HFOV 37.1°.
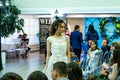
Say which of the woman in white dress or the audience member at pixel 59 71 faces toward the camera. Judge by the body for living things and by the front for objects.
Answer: the woman in white dress

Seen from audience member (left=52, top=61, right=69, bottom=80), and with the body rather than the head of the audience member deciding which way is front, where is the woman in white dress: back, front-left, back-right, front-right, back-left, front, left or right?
front-right

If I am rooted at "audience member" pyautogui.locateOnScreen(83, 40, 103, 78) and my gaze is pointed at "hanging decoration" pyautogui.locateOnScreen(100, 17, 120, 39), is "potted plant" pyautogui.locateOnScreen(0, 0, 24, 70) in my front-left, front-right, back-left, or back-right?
front-left

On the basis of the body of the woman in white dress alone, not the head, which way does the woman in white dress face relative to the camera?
toward the camera

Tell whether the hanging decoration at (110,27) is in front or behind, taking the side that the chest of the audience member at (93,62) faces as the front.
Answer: behind

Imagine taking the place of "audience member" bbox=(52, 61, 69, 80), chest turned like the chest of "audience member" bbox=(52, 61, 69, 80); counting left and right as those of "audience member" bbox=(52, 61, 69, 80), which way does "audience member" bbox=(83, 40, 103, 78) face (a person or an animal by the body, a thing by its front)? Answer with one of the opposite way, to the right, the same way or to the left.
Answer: to the left

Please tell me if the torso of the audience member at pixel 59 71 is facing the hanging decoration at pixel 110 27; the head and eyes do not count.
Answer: no

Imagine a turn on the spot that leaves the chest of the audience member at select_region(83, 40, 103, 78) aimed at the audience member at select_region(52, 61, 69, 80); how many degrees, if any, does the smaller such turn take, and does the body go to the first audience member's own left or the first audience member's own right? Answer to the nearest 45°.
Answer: approximately 45° to the first audience member's own left

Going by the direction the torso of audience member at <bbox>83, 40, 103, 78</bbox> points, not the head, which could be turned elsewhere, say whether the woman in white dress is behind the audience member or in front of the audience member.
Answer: in front

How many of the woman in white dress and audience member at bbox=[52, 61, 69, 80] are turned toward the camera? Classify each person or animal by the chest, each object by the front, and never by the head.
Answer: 1

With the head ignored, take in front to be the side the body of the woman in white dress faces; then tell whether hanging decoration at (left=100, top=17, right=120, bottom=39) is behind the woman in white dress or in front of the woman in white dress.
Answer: behind

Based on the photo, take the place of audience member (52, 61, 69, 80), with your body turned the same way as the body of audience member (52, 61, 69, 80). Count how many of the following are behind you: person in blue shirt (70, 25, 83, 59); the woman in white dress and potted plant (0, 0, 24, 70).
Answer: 0

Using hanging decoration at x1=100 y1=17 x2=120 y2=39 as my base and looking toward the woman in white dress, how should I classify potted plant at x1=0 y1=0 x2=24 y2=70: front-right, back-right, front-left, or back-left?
front-right

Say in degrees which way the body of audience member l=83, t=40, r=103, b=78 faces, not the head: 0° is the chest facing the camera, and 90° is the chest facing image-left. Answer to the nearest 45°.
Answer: approximately 45°
